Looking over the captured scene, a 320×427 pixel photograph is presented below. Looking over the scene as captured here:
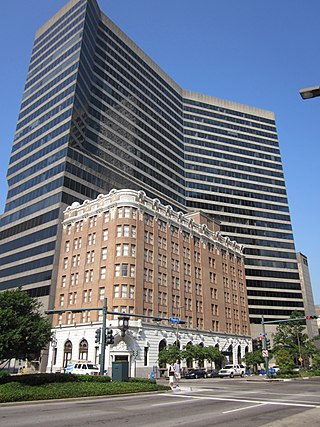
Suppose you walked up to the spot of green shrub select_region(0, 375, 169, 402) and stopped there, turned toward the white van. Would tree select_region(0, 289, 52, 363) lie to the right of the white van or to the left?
left

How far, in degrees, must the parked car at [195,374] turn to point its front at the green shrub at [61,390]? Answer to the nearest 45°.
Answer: approximately 45° to its left

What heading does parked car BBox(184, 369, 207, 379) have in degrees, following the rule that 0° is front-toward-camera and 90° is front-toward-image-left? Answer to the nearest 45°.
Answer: approximately 45°
